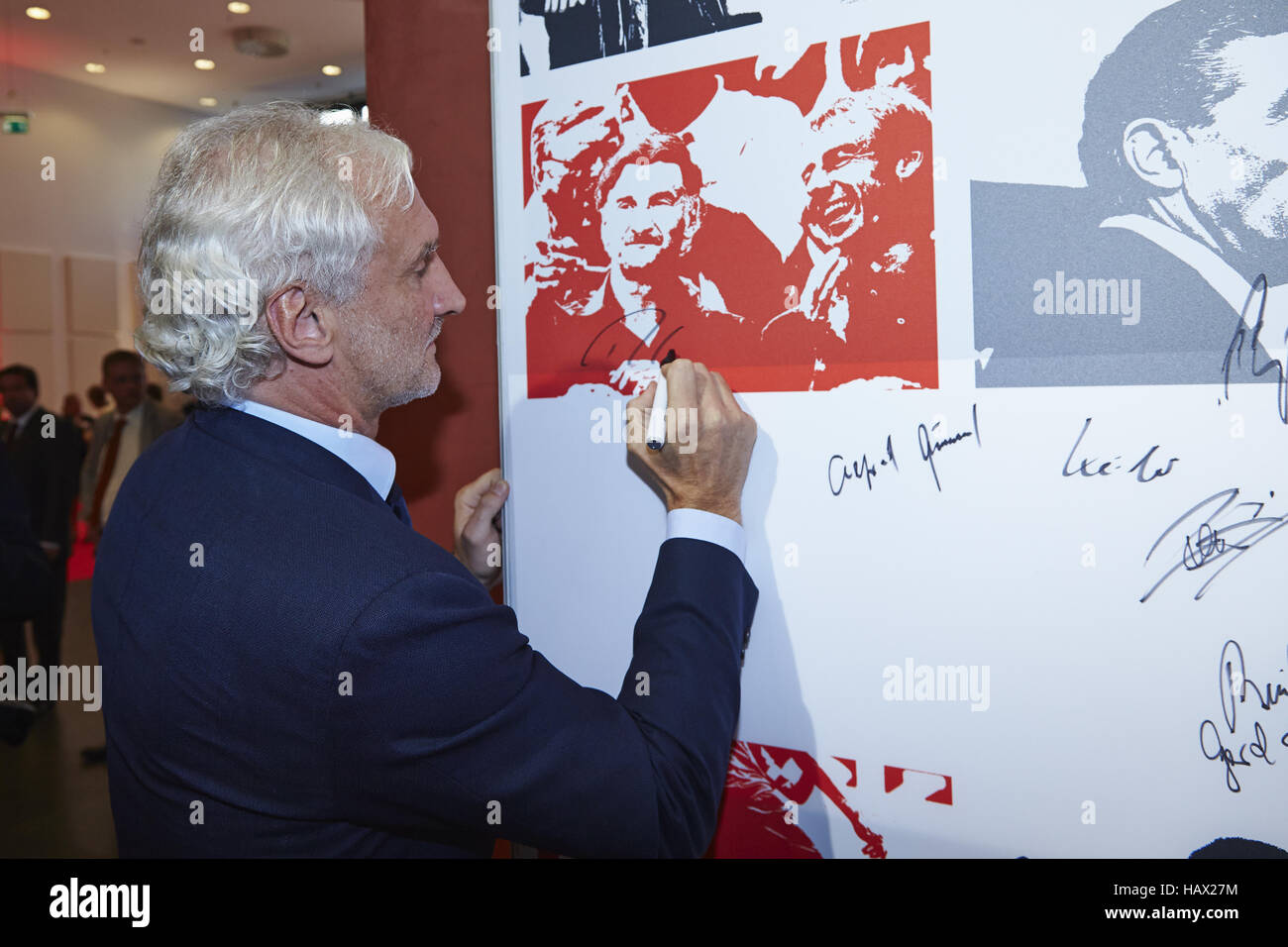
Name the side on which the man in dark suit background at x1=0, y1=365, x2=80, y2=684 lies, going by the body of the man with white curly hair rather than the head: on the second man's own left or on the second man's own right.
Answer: on the second man's own left

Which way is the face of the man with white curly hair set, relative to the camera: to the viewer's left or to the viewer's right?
to the viewer's right

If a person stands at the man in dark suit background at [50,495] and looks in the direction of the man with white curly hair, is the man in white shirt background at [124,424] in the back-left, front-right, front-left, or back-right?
back-left

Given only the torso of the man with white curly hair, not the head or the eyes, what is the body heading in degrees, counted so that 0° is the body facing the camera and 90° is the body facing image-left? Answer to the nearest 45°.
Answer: approximately 225°

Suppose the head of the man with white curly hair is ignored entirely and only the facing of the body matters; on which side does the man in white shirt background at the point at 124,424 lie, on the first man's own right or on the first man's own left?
on the first man's own left
